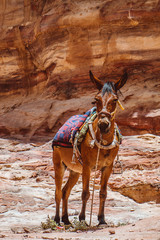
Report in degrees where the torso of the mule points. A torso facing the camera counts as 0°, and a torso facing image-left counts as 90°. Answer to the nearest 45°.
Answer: approximately 315°
